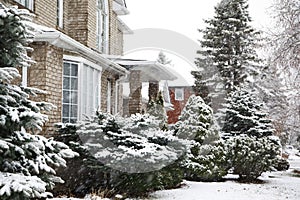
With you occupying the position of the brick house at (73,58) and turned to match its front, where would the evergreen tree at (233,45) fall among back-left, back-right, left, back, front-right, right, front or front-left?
left

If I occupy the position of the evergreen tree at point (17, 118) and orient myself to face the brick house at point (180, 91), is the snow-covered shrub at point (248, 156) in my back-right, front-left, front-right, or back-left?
front-right

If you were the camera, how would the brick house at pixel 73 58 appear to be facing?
facing the viewer and to the right of the viewer

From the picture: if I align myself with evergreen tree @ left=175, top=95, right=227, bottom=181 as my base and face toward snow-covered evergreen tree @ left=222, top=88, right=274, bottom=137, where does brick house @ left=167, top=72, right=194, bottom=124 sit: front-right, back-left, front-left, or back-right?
front-left

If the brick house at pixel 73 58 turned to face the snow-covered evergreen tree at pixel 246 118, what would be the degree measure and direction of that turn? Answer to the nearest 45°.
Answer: approximately 90° to its left

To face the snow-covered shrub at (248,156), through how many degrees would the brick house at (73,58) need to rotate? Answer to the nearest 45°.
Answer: approximately 45° to its left

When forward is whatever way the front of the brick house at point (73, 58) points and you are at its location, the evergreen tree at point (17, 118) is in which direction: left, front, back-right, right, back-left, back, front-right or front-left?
front-right
